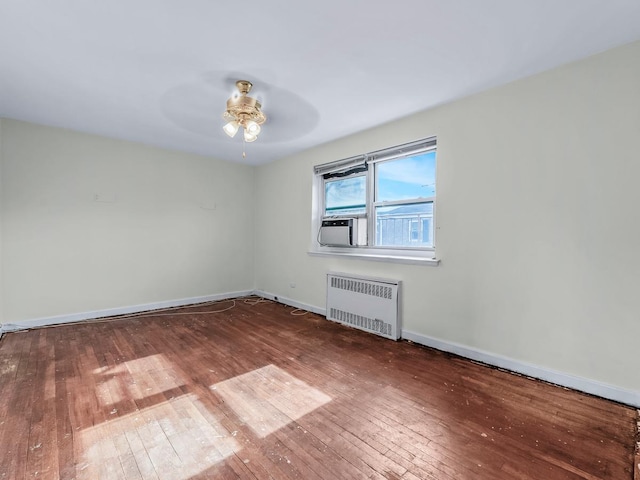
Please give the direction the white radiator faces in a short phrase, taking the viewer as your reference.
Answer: facing the viewer and to the left of the viewer

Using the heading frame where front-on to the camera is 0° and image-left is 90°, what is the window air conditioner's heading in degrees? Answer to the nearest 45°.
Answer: approximately 45°

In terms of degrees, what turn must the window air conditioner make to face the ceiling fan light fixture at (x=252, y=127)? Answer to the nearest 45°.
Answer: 0° — it already faces it

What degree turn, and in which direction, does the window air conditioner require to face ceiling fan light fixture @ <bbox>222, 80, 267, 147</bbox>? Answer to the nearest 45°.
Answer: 0° — it already faces it

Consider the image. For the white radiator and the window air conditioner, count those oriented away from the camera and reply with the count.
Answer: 0
